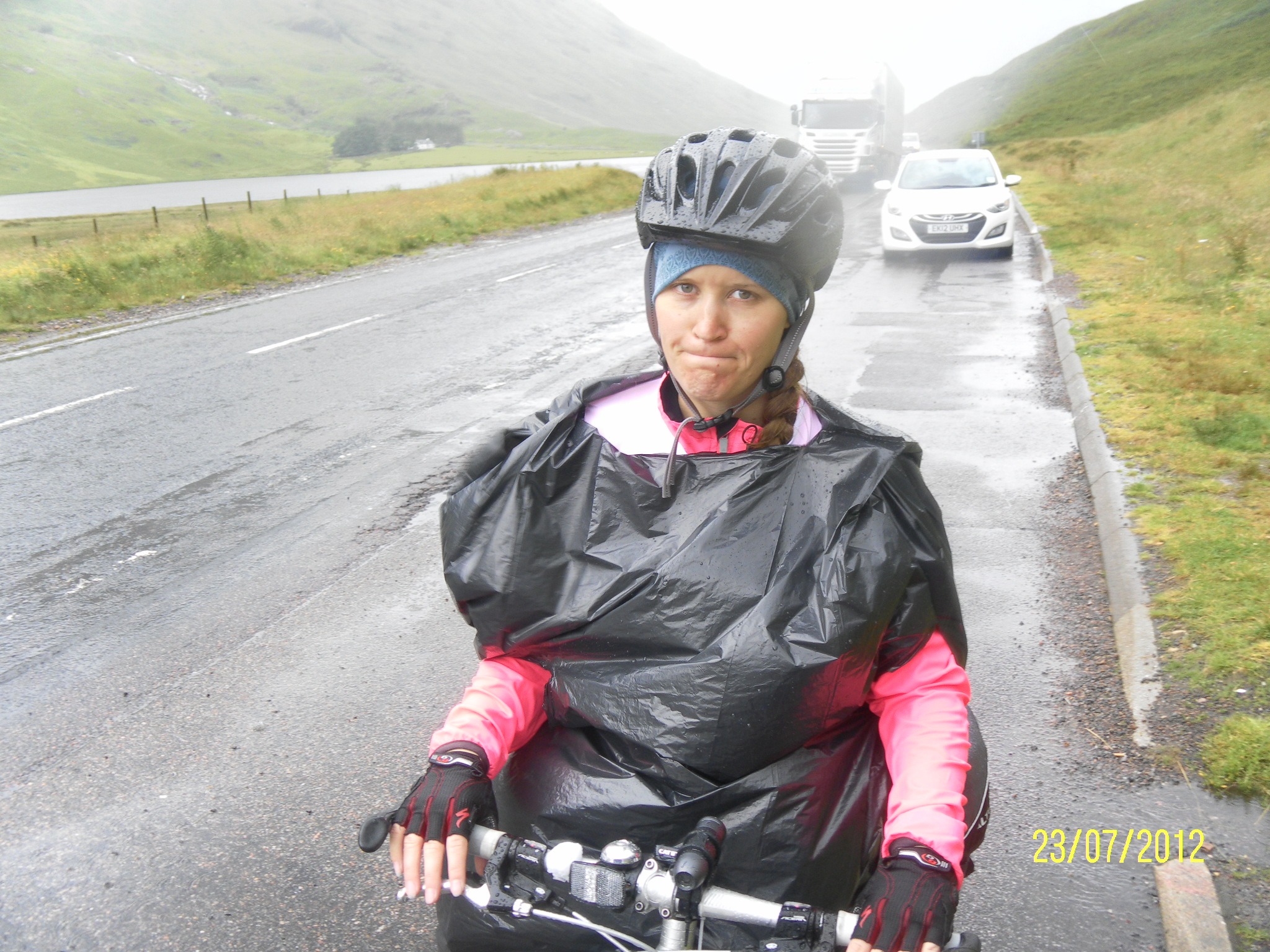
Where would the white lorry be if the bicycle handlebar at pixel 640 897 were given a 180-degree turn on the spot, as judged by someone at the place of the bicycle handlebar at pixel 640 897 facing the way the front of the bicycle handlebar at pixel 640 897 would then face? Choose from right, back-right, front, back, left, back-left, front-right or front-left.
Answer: front

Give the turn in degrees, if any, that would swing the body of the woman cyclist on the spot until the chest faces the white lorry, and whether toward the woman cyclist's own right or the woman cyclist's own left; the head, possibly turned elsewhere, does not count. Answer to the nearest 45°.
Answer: approximately 180°

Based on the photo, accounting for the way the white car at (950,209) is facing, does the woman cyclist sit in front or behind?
in front

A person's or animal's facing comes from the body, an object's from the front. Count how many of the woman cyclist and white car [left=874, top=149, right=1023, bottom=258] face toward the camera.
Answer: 2

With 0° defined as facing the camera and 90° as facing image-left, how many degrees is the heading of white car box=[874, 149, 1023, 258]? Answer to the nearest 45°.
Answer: approximately 0°

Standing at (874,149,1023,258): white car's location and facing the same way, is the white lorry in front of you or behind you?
behind
